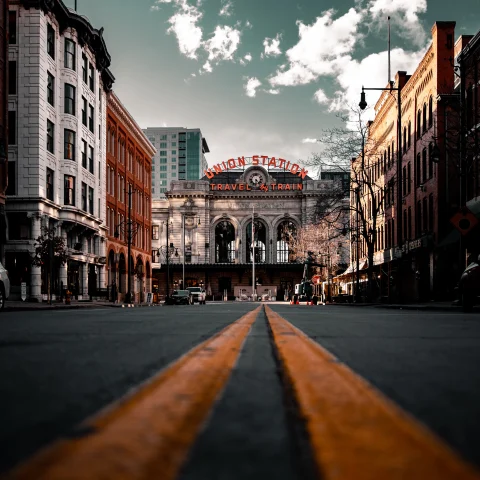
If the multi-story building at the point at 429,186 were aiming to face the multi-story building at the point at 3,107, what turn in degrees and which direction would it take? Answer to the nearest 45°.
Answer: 0° — it already faces it

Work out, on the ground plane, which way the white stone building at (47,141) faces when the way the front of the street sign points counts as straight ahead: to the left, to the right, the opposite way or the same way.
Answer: to the left

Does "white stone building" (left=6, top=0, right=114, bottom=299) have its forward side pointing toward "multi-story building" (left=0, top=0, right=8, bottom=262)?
no

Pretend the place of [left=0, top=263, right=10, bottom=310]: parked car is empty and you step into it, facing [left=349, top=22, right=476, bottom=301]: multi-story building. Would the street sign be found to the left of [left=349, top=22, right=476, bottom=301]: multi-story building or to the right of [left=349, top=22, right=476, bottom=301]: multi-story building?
right

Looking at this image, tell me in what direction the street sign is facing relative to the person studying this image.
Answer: facing the viewer

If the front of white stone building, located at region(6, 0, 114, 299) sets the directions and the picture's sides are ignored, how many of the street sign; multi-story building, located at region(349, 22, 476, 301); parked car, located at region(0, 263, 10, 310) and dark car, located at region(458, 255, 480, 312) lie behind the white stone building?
0

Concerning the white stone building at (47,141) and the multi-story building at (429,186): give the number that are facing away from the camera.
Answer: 0

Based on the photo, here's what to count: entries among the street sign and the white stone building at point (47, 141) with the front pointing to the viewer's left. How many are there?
0

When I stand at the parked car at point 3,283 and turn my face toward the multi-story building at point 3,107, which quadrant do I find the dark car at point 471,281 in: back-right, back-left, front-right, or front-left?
back-right

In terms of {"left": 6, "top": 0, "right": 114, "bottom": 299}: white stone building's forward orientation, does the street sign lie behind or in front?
in front

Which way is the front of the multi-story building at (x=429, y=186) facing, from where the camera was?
facing the viewer and to the left of the viewer

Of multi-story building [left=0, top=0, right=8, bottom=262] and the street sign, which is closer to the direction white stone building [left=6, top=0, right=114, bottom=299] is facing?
the street sign

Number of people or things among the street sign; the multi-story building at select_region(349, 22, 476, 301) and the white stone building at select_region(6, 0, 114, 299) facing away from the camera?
0

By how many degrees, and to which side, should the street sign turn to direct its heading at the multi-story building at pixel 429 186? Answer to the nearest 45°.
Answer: approximately 180°

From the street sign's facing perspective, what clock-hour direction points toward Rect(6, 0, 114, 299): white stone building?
The white stone building is roughly at 4 o'clock from the street sign.

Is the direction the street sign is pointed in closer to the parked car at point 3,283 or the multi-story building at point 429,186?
the parked car

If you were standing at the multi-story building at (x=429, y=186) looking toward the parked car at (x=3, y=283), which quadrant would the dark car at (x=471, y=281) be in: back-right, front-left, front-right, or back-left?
front-left

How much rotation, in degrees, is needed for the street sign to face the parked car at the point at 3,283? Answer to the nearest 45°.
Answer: approximately 90° to its right

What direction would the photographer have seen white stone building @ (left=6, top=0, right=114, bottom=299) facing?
facing the viewer and to the right of the viewer

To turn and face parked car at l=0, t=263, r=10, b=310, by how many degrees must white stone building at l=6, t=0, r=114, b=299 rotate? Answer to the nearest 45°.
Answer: approximately 45° to its right

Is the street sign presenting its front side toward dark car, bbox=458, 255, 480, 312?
yes
